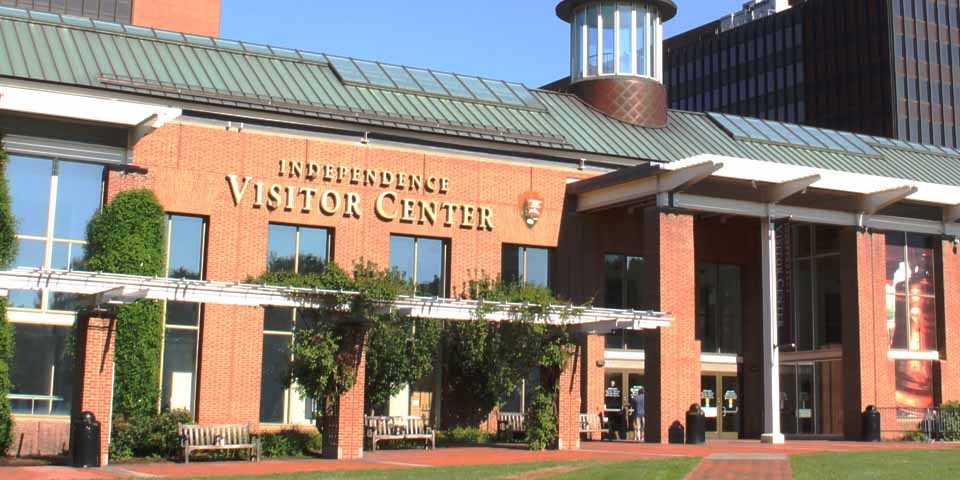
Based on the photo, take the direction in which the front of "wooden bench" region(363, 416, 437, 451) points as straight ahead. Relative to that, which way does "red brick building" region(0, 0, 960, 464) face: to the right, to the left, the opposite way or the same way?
the same way

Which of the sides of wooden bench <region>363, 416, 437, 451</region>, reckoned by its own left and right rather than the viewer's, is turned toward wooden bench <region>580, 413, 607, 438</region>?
left

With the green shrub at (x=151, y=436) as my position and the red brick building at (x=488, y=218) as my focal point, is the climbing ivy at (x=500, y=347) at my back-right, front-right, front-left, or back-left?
front-right

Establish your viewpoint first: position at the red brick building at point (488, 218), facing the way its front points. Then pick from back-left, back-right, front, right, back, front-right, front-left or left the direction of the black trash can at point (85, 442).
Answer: right

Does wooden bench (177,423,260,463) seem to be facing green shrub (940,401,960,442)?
no

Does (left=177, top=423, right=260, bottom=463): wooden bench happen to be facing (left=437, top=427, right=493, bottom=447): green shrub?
no

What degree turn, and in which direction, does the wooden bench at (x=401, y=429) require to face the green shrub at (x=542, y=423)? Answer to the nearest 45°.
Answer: approximately 45° to its left

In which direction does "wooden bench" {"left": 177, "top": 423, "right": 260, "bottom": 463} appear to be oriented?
toward the camera

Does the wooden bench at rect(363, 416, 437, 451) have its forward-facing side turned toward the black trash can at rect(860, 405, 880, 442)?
no

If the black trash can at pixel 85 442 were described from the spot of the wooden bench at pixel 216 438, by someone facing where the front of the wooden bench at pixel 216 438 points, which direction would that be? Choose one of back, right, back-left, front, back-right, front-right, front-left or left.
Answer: front-right

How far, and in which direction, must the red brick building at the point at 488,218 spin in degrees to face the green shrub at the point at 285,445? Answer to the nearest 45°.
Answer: approximately 90° to its right

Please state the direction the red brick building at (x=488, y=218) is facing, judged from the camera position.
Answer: facing the viewer and to the right of the viewer

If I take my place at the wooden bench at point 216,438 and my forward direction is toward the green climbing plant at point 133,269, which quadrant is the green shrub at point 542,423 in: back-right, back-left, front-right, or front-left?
back-right

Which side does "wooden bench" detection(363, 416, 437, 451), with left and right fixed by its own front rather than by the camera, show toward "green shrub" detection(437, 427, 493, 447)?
left
